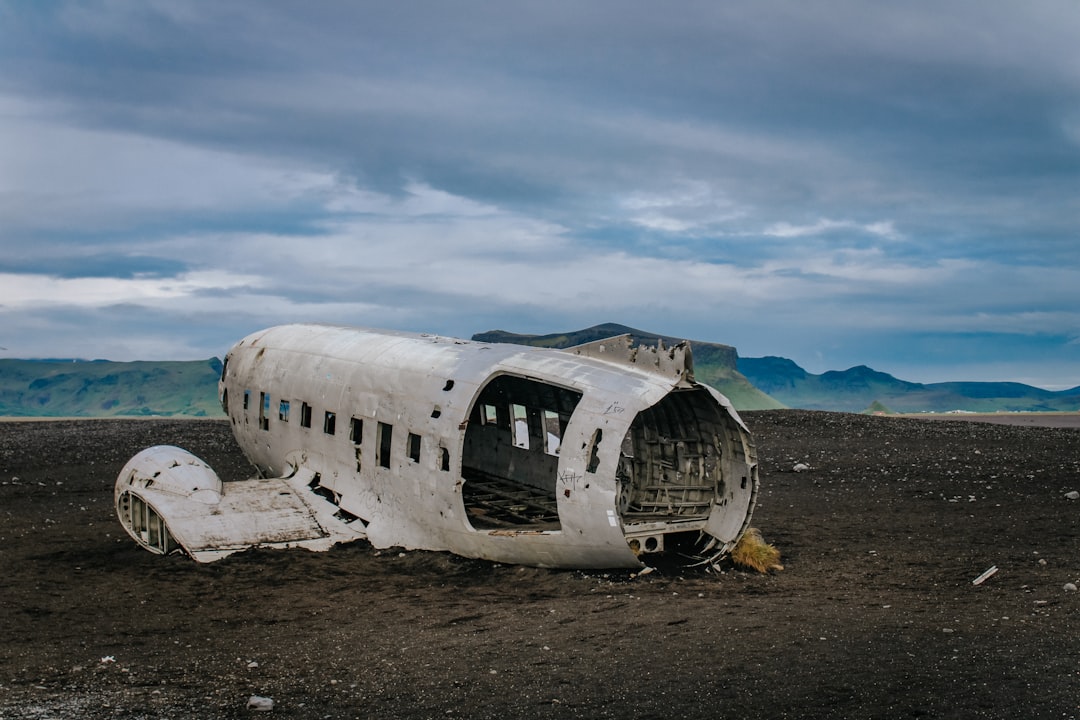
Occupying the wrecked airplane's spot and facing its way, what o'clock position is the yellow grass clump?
The yellow grass clump is roughly at 5 o'clock from the wrecked airplane.

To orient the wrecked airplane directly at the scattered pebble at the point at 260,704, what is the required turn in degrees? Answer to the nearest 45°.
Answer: approximately 135° to its left

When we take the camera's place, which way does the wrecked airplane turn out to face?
facing away from the viewer and to the left of the viewer
